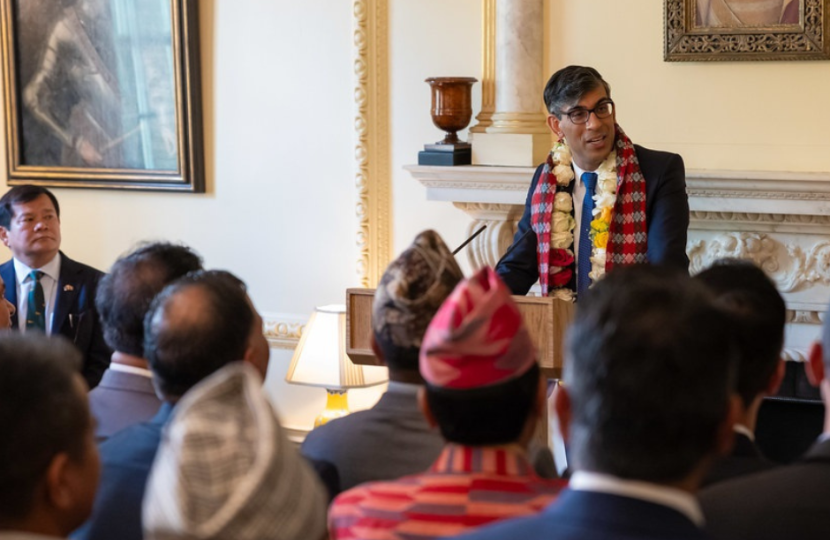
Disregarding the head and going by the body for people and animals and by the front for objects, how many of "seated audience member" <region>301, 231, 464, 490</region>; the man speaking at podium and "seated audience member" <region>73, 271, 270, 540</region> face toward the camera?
1

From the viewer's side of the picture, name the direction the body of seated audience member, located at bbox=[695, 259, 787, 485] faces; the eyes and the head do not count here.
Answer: away from the camera

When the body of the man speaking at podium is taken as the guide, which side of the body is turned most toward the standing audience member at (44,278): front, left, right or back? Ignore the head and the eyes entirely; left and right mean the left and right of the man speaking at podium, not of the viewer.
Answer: right

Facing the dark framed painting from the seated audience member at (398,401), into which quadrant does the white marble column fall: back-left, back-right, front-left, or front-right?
front-right

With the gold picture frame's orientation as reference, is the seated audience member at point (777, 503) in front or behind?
in front

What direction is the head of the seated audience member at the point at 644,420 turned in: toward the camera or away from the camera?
away from the camera

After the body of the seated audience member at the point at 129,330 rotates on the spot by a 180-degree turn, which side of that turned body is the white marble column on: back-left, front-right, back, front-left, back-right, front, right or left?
back

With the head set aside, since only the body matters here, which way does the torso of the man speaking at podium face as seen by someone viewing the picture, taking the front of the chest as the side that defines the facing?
toward the camera

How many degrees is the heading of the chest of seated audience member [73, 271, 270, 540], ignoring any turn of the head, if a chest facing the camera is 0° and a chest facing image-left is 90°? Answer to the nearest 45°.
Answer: approximately 225°

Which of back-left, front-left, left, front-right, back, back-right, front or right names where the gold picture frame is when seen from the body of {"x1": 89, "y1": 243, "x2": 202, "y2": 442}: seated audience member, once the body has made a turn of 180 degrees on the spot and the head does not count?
back

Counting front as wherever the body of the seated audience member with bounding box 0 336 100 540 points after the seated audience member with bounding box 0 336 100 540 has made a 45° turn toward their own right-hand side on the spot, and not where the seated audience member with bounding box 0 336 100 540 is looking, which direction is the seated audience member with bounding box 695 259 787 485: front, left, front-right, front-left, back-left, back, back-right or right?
front

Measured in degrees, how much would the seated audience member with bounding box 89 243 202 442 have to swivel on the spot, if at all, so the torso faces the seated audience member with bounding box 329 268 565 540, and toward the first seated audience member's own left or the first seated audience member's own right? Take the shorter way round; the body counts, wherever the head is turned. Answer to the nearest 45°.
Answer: approximately 90° to the first seated audience member's own right

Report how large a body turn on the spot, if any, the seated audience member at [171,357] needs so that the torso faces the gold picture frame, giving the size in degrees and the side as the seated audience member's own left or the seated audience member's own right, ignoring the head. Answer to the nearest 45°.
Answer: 0° — they already face it

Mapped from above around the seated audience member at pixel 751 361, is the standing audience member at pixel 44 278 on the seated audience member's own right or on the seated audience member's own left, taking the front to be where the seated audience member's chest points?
on the seated audience member's own left

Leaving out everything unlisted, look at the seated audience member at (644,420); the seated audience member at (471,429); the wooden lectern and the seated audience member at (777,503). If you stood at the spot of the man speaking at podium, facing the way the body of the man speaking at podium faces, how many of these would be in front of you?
4

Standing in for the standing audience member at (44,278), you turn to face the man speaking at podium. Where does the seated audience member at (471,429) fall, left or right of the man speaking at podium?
right

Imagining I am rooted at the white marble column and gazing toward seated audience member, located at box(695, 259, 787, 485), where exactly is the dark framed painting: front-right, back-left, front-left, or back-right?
back-right
